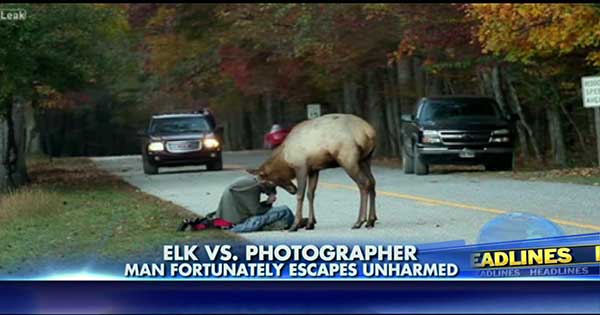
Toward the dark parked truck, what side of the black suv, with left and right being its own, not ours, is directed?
left

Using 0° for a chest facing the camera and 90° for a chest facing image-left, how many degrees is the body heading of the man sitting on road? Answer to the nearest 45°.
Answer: approximately 270°

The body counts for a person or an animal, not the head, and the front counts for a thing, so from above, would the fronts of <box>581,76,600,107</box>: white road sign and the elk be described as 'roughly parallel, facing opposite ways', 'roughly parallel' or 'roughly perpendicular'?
roughly perpendicular

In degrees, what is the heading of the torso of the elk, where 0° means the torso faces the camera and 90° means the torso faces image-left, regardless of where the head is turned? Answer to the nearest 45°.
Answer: approximately 90°

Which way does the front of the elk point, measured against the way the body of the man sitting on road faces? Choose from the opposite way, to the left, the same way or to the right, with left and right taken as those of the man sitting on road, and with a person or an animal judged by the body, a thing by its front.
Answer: the opposite way

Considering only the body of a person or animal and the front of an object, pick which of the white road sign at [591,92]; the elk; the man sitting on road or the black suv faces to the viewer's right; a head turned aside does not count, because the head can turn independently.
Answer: the man sitting on road

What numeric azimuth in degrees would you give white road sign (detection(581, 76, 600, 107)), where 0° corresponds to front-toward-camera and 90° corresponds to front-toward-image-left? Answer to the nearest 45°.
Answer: approximately 0°

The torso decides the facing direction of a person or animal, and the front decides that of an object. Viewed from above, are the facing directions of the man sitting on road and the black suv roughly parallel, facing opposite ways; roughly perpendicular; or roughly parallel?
roughly perpendicular

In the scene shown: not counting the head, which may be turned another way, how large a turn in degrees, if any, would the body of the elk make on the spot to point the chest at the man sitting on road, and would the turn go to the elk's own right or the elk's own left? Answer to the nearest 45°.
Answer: approximately 45° to the elk's own left

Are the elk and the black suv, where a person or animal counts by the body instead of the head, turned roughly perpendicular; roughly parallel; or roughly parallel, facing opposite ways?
roughly perpendicular

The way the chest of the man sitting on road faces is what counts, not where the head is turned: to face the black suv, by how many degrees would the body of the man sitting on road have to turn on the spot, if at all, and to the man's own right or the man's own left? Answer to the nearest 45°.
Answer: approximately 90° to the man's own left
